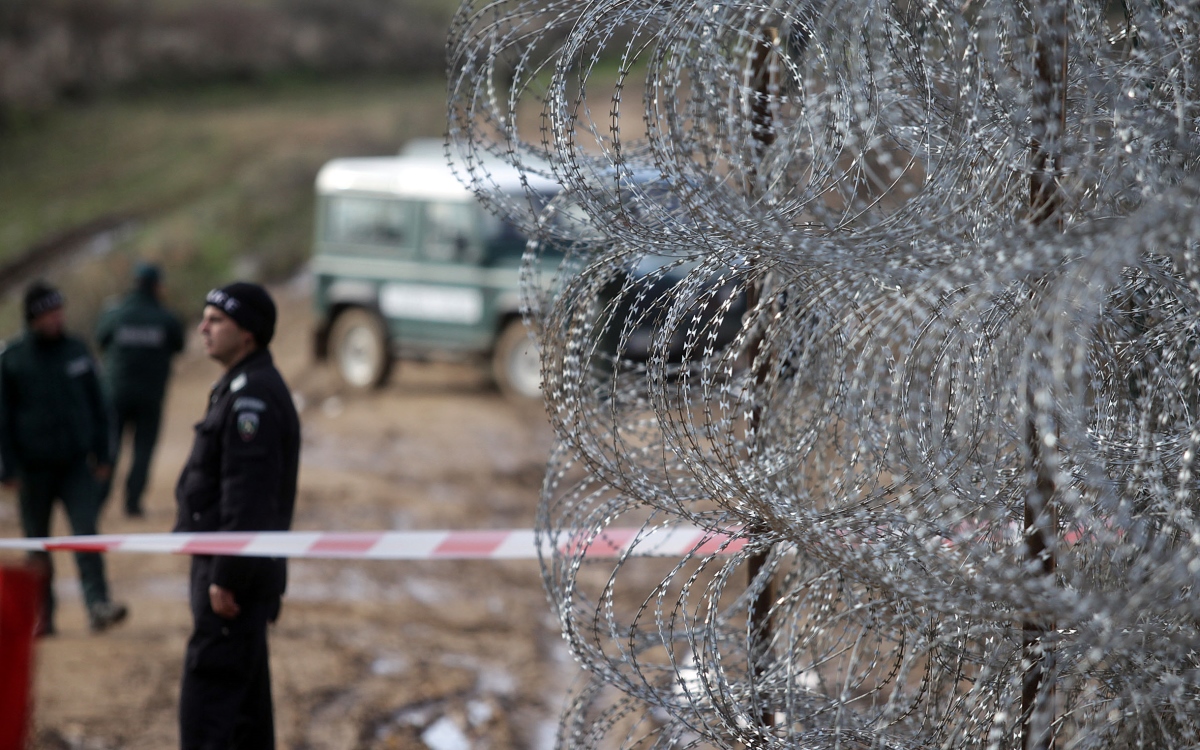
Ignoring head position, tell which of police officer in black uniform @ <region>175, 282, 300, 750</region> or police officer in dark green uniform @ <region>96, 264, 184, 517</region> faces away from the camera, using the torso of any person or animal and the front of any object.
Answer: police officer in dark green uniform @ <region>96, 264, 184, 517</region>

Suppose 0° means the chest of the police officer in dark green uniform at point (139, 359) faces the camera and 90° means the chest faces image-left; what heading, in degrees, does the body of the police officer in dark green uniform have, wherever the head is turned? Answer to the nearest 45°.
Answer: approximately 180°

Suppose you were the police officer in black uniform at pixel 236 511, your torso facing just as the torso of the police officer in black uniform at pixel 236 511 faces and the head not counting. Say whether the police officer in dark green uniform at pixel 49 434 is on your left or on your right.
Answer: on your right

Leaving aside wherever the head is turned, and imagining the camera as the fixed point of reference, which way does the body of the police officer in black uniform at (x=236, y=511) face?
to the viewer's left

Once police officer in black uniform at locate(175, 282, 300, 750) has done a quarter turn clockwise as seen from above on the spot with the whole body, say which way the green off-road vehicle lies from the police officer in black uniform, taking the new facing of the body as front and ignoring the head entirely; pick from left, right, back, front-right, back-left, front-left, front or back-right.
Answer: front

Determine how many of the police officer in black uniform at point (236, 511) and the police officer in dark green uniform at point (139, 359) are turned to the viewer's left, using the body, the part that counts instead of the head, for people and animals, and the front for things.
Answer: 1

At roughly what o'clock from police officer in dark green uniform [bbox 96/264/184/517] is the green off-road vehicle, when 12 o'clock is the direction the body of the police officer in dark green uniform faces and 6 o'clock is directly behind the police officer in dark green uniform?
The green off-road vehicle is roughly at 1 o'clock from the police officer in dark green uniform.

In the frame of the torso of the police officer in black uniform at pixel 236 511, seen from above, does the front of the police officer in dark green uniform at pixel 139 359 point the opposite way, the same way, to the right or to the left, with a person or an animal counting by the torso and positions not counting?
to the right

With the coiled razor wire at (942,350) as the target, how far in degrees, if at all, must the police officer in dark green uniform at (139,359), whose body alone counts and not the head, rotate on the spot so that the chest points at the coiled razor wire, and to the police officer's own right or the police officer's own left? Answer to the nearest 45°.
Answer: approximately 180°

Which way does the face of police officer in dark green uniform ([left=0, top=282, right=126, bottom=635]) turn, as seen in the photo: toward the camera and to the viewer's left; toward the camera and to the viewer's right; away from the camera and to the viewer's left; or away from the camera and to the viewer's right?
toward the camera and to the viewer's right

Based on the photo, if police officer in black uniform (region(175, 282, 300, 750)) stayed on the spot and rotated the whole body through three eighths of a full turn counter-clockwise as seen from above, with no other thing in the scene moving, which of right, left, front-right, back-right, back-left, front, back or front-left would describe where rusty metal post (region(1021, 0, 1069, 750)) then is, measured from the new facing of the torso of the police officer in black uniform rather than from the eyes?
front
